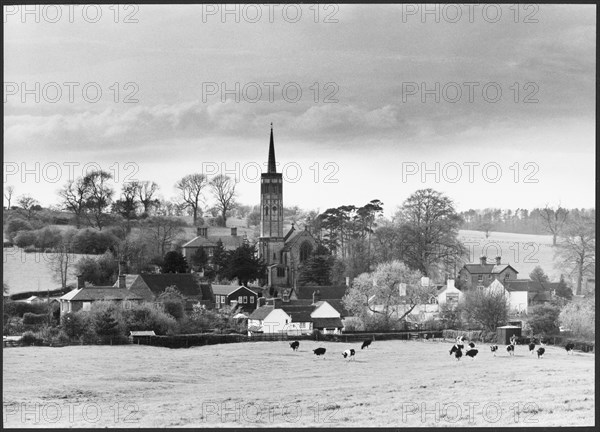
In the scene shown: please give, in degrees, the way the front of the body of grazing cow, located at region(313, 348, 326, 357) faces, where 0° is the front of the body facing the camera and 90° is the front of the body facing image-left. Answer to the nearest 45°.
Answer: approximately 90°

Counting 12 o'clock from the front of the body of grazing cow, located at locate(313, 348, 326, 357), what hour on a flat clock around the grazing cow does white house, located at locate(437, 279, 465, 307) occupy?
The white house is roughly at 4 o'clock from the grazing cow.

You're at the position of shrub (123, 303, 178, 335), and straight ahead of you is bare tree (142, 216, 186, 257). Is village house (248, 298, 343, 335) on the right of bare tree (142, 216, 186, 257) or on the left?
right

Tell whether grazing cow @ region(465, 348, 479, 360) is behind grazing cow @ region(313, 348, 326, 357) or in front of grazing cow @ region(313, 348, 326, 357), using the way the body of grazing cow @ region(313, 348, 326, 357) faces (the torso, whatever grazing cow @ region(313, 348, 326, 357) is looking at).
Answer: behind

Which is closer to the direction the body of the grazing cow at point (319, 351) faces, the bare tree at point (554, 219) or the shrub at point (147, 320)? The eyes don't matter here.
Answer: the shrub

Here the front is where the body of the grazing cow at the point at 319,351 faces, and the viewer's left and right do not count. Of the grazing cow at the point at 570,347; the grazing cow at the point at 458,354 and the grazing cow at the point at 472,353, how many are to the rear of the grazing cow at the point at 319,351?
3

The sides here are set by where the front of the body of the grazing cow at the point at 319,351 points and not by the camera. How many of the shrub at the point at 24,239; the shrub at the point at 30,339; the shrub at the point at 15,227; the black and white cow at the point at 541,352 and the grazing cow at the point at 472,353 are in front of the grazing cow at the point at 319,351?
3

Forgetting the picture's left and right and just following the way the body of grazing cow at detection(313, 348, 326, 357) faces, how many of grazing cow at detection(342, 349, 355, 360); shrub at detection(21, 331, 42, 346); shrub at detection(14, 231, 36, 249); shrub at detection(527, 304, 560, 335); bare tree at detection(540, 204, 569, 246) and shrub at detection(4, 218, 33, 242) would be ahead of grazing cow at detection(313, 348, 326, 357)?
3

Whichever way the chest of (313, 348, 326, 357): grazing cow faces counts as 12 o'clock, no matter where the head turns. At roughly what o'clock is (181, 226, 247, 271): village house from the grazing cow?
The village house is roughly at 2 o'clock from the grazing cow.

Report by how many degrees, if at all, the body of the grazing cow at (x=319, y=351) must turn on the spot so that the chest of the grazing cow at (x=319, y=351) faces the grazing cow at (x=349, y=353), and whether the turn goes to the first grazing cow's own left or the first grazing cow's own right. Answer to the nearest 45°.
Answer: approximately 180°

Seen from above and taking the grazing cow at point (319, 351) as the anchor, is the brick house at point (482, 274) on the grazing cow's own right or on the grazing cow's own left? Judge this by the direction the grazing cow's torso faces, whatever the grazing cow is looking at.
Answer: on the grazing cow's own right

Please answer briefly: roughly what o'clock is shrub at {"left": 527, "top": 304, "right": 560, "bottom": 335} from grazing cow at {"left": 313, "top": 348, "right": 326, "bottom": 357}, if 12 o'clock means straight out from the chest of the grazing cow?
The shrub is roughly at 5 o'clock from the grazing cow.

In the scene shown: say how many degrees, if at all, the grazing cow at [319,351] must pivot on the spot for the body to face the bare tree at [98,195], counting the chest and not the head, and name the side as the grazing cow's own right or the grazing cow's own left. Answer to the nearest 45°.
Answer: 0° — it already faces it

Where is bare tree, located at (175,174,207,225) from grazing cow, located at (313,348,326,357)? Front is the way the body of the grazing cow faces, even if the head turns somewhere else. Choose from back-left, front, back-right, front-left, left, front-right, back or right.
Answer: front-right

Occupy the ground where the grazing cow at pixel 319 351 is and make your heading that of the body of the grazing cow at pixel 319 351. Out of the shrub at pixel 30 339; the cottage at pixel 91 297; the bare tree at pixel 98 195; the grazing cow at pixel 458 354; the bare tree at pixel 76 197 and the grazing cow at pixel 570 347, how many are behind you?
2

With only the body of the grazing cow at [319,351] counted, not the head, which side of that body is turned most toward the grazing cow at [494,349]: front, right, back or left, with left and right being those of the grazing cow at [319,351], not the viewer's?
back

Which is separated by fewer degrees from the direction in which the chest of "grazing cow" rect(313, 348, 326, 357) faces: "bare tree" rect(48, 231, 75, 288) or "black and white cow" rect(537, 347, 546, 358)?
the bare tree
